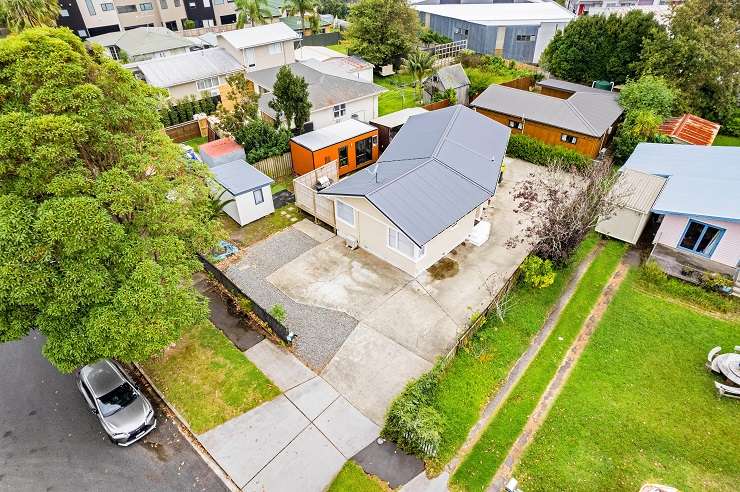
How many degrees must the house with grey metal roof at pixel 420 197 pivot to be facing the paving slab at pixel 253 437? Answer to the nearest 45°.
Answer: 0° — it already faces it

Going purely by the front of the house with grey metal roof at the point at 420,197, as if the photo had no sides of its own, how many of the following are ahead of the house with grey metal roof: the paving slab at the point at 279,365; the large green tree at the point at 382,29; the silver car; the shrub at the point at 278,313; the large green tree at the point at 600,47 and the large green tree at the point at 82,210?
4

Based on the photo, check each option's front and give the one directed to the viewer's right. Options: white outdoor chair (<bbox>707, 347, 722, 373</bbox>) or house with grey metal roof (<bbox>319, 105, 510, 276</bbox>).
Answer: the white outdoor chair

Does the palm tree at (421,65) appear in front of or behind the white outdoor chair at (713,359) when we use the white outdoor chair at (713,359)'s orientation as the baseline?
behind

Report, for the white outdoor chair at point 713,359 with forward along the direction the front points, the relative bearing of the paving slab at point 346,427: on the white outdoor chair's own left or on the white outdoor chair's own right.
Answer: on the white outdoor chair's own right

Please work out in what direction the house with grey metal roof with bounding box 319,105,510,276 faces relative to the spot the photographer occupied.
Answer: facing the viewer and to the left of the viewer

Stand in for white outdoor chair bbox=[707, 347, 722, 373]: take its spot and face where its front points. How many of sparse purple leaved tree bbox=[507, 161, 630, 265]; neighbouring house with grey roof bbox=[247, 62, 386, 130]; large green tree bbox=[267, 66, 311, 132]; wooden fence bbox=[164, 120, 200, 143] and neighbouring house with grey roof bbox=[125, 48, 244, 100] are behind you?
5

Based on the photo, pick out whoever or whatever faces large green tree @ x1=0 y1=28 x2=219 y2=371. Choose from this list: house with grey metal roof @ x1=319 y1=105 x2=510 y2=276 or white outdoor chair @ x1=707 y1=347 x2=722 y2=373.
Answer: the house with grey metal roof

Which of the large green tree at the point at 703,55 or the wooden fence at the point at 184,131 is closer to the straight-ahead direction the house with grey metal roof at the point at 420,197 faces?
the wooden fence

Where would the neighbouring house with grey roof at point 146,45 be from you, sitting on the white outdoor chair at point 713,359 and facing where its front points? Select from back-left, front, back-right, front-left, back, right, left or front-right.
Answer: back

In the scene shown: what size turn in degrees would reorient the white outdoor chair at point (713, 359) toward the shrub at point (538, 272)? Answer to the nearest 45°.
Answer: approximately 180°

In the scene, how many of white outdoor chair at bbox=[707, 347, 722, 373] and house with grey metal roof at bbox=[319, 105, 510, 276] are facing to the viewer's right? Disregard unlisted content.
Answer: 1

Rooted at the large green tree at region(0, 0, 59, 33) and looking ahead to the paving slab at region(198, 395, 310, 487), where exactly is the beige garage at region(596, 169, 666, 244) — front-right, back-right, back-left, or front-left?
front-left

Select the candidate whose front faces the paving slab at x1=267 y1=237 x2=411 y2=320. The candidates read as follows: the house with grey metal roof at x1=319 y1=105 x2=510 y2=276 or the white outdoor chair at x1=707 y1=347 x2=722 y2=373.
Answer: the house with grey metal roof

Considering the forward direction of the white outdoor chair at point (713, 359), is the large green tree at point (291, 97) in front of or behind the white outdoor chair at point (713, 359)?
behind

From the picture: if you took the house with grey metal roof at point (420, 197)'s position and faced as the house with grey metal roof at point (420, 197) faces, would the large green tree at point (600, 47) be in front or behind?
behind

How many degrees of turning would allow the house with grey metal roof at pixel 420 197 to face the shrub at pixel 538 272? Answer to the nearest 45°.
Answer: approximately 90° to its left

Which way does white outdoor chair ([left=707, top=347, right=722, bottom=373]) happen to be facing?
to the viewer's right

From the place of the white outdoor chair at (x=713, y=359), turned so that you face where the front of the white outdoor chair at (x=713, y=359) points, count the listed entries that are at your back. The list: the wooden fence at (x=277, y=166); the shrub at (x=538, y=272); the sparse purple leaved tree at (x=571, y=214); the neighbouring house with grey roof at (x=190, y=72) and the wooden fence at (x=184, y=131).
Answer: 5

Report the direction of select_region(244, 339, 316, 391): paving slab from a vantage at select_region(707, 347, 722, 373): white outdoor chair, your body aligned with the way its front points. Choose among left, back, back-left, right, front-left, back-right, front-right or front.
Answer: back-right

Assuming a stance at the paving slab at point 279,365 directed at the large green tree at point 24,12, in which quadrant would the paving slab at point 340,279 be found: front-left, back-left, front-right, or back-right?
front-right

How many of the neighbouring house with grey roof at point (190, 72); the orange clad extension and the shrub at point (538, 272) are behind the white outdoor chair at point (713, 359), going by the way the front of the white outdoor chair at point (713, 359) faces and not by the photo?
3

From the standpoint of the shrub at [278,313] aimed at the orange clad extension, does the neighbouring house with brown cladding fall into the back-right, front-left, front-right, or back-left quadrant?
front-right

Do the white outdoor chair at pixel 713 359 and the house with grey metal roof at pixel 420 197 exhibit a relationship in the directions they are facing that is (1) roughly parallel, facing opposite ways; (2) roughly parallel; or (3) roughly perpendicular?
roughly perpendicular
